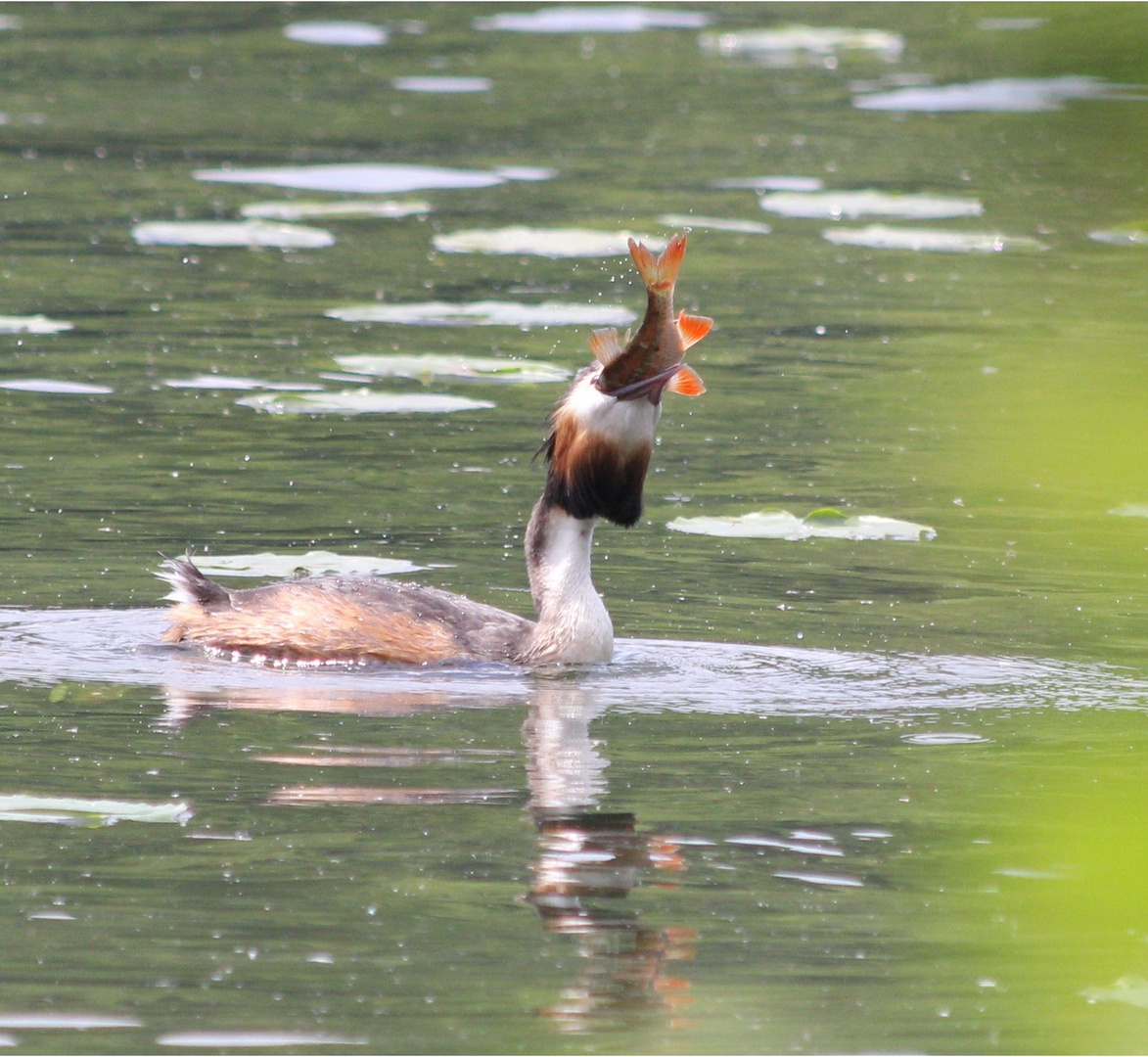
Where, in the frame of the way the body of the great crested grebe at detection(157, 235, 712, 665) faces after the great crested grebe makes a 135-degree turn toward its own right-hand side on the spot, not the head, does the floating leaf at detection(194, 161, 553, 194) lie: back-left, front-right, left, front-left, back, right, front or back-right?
back-right

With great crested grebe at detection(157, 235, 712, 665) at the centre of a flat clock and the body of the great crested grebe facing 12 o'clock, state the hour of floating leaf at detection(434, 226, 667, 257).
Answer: The floating leaf is roughly at 9 o'clock from the great crested grebe.

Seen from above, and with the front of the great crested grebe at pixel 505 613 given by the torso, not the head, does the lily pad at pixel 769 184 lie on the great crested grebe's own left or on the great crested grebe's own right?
on the great crested grebe's own left

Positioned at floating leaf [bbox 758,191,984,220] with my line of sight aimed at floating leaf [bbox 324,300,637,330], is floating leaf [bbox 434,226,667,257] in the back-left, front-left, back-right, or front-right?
front-right

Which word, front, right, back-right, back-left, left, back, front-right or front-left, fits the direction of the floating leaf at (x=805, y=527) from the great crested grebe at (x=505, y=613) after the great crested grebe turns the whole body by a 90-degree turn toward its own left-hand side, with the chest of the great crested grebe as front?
front-right

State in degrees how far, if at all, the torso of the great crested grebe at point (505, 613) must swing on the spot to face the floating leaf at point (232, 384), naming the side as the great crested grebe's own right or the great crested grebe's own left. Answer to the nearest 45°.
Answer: approximately 90° to the great crested grebe's own left

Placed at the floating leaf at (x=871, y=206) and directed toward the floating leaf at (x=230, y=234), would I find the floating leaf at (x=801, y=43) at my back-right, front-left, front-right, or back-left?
back-right

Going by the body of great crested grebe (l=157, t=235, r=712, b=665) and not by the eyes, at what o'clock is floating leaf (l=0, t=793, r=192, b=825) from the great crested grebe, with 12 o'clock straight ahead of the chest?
The floating leaf is roughly at 4 o'clock from the great crested grebe.

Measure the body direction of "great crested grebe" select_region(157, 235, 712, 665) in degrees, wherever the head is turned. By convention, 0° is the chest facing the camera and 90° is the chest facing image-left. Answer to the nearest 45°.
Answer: approximately 270°

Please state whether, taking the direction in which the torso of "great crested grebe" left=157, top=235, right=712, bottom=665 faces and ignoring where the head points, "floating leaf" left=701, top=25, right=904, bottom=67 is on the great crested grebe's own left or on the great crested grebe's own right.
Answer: on the great crested grebe's own left

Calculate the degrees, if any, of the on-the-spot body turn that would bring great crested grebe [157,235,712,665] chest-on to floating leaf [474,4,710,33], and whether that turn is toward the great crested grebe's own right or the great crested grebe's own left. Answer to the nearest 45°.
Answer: approximately 90° to the great crested grebe's own left

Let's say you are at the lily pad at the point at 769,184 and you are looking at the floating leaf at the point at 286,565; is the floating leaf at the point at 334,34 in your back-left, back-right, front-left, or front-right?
back-right

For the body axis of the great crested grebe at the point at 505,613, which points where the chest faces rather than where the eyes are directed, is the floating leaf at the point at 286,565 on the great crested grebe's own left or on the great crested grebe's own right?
on the great crested grebe's own left

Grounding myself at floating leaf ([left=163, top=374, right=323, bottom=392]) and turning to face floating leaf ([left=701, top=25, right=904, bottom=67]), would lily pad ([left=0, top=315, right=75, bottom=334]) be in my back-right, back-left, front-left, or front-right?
front-left
